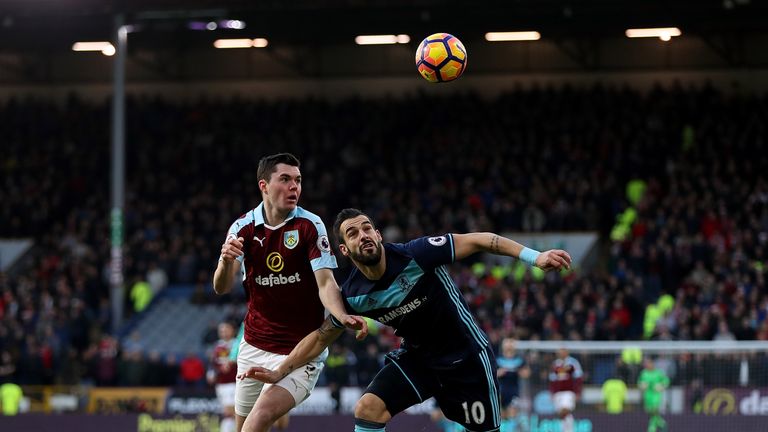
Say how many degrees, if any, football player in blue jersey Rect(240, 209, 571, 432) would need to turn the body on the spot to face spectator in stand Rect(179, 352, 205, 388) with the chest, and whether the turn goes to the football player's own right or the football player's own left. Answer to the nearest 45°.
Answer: approximately 135° to the football player's own right
